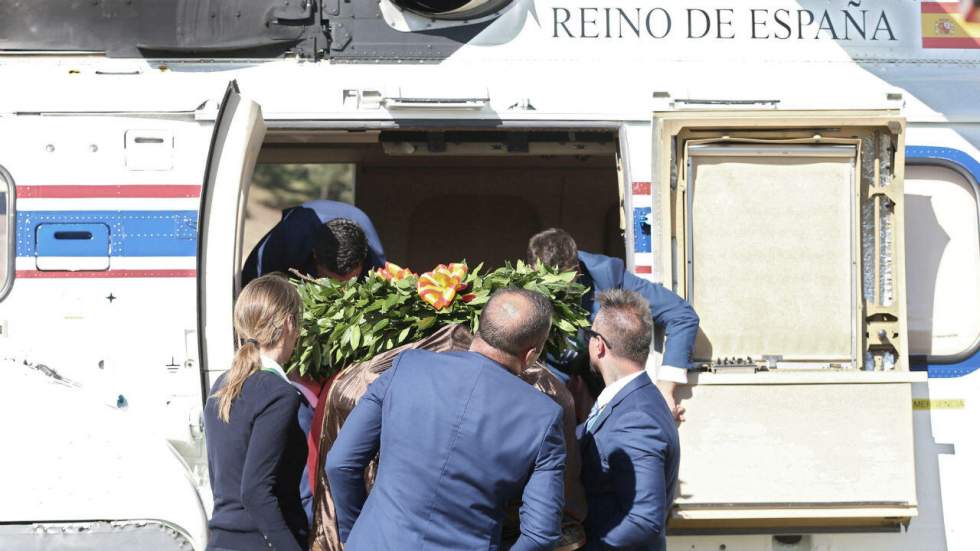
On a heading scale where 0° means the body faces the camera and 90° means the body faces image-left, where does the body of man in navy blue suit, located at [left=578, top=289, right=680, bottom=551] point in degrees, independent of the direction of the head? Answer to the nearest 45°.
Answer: approximately 90°

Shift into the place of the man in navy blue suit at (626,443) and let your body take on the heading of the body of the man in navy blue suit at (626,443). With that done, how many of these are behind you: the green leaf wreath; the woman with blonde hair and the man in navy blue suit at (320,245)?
0

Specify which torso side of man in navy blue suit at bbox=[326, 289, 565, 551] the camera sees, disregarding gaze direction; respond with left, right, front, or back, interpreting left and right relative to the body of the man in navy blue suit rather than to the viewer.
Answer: back

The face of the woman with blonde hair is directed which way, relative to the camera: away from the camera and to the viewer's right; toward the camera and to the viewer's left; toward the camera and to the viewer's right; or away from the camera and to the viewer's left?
away from the camera and to the viewer's right

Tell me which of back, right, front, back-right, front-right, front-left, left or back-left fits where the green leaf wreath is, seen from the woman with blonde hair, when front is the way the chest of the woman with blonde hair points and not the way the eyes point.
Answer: front

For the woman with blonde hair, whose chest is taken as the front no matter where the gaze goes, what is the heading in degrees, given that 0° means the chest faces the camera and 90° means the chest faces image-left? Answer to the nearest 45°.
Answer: approximately 225°

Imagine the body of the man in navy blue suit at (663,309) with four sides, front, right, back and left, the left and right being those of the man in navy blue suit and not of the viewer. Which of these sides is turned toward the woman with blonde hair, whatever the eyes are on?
front

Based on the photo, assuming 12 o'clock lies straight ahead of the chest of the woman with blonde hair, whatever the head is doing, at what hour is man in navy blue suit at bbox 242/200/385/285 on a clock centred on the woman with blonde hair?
The man in navy blue suit is roughly at 11 o'clock from the woman with blonde hair.

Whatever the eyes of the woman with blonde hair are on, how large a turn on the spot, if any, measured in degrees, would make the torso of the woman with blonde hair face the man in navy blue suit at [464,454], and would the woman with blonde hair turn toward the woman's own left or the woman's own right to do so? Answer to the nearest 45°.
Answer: approximately 90° to the woman's own right
